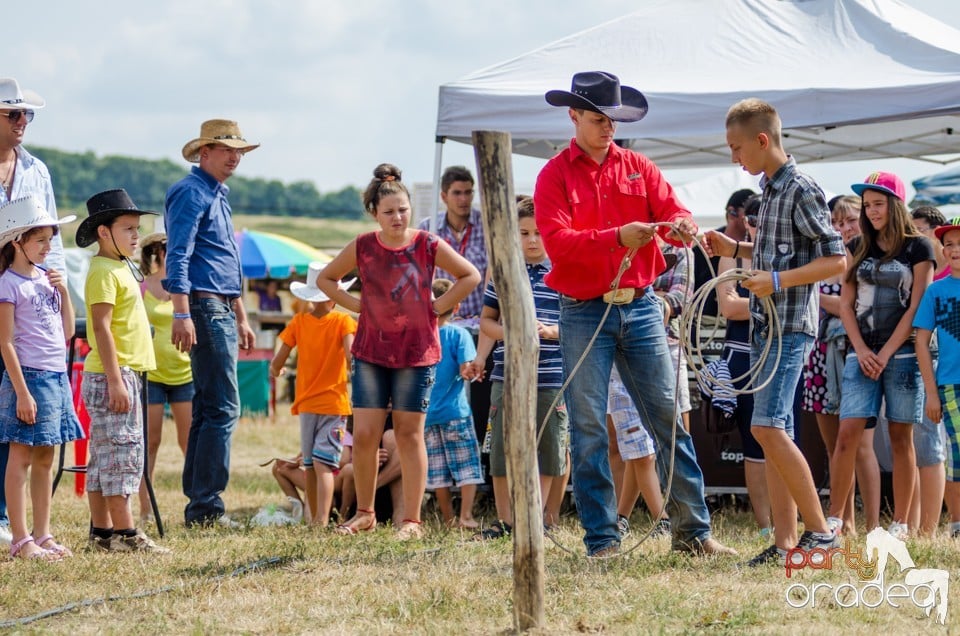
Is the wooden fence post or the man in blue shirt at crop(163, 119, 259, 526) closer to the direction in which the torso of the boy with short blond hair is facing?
the man in blue shirt

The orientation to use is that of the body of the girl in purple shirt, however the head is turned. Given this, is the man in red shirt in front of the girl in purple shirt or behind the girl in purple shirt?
in front

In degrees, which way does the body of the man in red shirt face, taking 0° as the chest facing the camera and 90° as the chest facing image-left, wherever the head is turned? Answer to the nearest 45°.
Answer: approximately 315°

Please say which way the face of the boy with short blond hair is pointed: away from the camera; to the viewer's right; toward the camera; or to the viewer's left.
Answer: to the viewer's left

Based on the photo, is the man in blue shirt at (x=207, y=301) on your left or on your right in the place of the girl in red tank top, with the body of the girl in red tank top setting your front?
on your right

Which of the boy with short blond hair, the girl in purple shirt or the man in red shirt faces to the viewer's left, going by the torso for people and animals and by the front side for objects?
the boy with short blond hair

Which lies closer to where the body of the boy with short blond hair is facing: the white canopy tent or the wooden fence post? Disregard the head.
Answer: the wooden fence post

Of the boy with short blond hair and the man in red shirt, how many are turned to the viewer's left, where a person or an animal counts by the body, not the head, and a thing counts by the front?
1

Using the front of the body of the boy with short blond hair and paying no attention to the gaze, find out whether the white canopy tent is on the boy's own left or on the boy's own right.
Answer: on the boy's own right

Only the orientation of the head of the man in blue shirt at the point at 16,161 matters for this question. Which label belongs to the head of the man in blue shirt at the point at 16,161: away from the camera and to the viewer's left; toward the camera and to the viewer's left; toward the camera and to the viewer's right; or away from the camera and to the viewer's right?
toward the camera and to the viewer's right

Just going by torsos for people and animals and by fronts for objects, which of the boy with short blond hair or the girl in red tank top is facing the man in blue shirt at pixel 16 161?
the boy with short blond hair

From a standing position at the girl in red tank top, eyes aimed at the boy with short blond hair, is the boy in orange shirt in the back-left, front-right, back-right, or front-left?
back-left

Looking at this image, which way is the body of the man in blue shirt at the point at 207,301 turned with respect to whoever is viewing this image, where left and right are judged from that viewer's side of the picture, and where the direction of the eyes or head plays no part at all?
facing the viewer and to the right of the viewer

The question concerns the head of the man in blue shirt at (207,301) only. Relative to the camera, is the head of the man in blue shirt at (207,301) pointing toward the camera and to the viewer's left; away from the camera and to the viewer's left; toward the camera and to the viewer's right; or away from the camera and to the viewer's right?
toward the camera and to the viewer's right

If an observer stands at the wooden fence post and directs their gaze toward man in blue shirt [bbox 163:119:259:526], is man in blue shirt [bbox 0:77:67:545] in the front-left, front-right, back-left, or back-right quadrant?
front-left

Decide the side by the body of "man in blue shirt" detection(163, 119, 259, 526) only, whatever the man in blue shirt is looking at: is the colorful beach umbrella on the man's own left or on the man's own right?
on the man's own left

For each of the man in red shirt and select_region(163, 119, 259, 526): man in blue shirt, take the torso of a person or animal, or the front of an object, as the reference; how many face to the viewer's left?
0

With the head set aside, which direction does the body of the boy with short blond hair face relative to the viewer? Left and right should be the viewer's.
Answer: facing to the left of the viewer

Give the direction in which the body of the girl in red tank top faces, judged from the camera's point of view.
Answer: toward the camera

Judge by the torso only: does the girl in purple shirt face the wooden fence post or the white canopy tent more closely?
the wooden fence post

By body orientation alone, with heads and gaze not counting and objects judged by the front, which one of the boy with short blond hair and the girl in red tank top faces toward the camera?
the girl in red tank top
